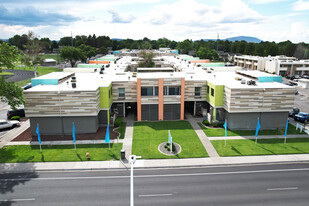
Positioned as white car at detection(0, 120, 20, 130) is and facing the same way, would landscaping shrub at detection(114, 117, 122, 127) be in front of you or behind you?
in front

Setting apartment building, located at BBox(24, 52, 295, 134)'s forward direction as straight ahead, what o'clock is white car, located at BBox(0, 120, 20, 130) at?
The white car is roughly at 3 o'clock from the apartment building.

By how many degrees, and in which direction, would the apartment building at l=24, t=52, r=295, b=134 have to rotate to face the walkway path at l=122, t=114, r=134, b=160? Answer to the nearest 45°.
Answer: approximately 45° to its right

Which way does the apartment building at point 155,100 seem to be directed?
toward the camera

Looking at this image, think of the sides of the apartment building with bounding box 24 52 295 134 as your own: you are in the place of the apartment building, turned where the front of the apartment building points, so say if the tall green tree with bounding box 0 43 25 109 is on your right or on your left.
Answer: on your right

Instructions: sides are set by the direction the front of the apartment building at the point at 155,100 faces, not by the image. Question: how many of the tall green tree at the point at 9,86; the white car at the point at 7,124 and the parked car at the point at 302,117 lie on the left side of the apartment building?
1

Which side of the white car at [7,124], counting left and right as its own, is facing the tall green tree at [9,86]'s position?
right

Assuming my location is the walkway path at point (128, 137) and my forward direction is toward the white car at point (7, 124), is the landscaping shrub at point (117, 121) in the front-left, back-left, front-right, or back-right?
front-right

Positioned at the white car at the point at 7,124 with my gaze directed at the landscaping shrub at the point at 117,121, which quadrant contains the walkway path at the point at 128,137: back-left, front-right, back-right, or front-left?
front-right

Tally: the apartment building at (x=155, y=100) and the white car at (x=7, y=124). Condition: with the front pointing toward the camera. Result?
1

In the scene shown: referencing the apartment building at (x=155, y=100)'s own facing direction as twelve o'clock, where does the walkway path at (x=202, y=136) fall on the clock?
The walkway path is roughly at 10 o'clock from the apartment building.

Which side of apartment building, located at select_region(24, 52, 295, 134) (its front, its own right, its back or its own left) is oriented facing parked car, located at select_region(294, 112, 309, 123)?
left

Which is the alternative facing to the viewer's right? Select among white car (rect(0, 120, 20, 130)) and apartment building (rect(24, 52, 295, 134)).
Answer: the white car

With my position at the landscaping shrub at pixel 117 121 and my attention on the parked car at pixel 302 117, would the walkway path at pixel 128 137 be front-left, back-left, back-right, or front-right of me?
front-right
